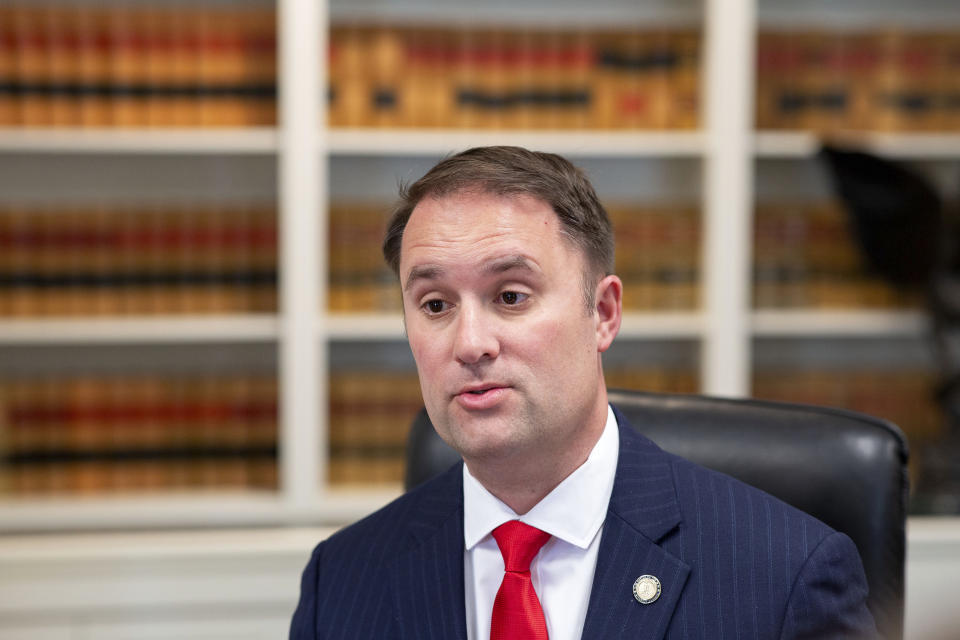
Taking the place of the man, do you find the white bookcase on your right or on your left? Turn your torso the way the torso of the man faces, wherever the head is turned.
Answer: on your right

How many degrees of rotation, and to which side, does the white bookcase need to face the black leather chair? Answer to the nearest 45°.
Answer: approximately 45° to its left

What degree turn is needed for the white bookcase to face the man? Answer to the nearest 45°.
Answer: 0° — it already faces them

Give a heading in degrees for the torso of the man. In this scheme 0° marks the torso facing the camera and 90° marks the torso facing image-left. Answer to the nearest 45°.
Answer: approximately 45°
